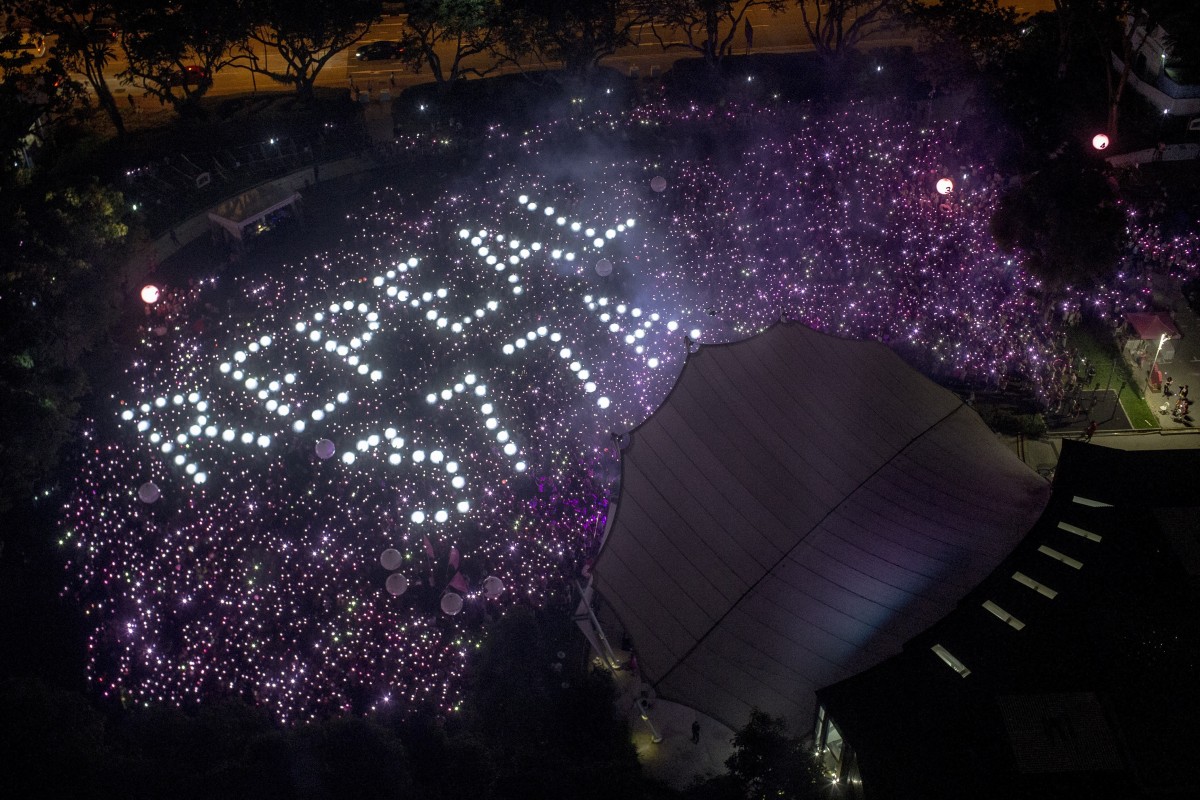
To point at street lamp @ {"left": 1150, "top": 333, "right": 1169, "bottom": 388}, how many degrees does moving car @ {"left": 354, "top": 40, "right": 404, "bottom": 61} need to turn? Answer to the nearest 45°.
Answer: approximately 135° to its left

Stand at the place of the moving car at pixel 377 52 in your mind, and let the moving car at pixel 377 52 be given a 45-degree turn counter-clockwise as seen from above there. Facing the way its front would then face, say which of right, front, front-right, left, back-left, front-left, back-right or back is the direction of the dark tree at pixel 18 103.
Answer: front

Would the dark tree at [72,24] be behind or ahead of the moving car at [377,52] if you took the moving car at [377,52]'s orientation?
ahead

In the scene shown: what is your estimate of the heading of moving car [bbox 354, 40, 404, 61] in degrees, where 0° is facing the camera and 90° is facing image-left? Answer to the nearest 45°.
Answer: approximately 90°

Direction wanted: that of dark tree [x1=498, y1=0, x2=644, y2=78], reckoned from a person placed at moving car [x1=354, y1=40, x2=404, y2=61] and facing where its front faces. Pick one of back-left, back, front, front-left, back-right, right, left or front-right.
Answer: back-left

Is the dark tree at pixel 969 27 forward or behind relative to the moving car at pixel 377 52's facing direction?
behind
